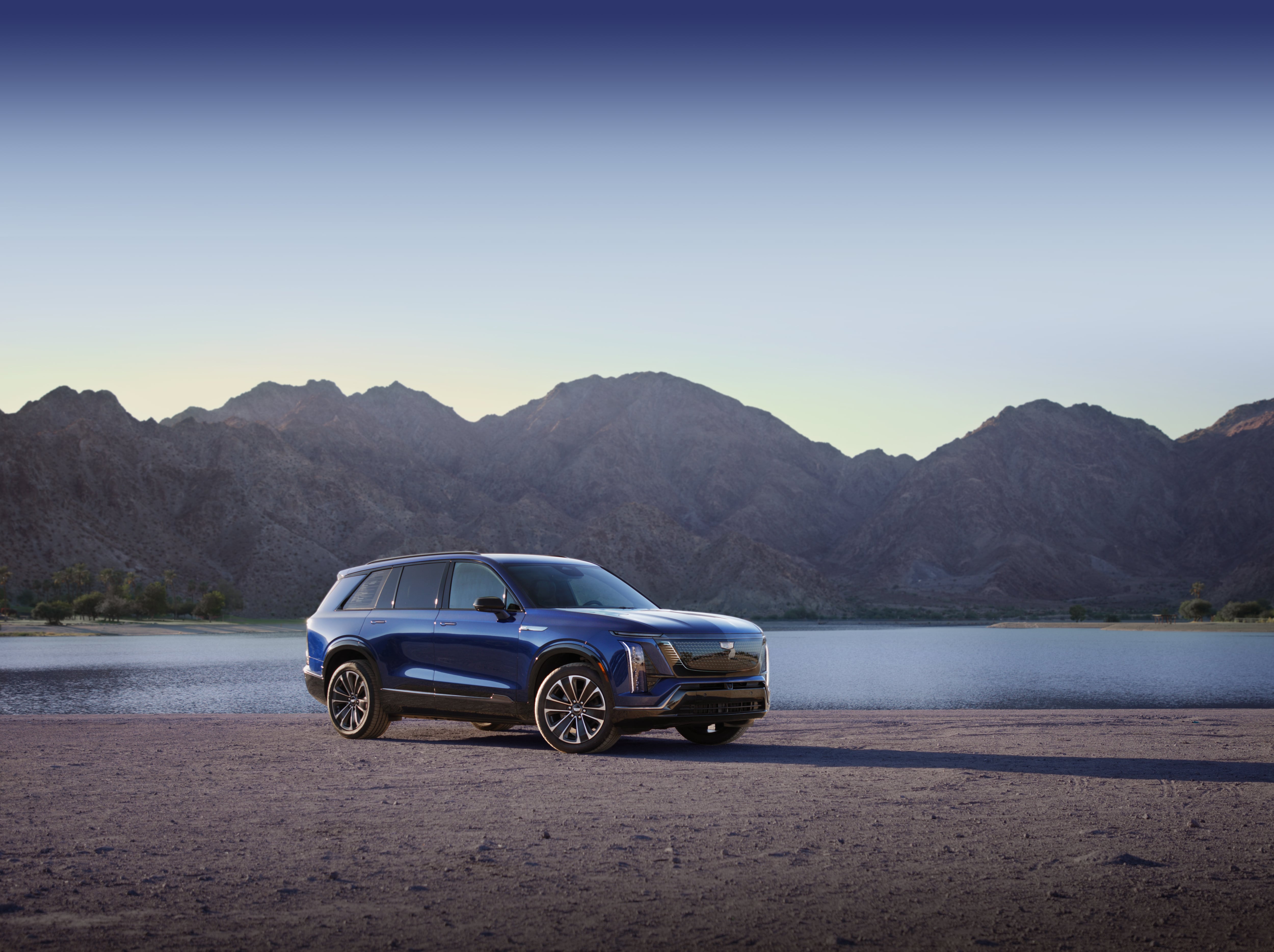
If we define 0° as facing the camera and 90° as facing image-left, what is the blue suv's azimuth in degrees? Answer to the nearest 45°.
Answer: approximately 315°
